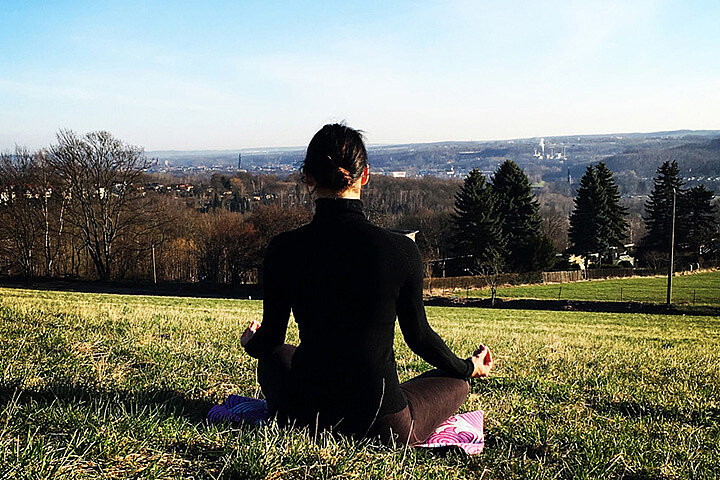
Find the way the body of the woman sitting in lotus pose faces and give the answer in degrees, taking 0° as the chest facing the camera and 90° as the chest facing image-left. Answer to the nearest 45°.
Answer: approximately 180°

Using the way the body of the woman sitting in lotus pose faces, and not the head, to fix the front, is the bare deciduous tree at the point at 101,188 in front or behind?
in front

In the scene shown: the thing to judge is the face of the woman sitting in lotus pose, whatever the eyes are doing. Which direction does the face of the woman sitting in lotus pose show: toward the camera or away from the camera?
away from the camera
